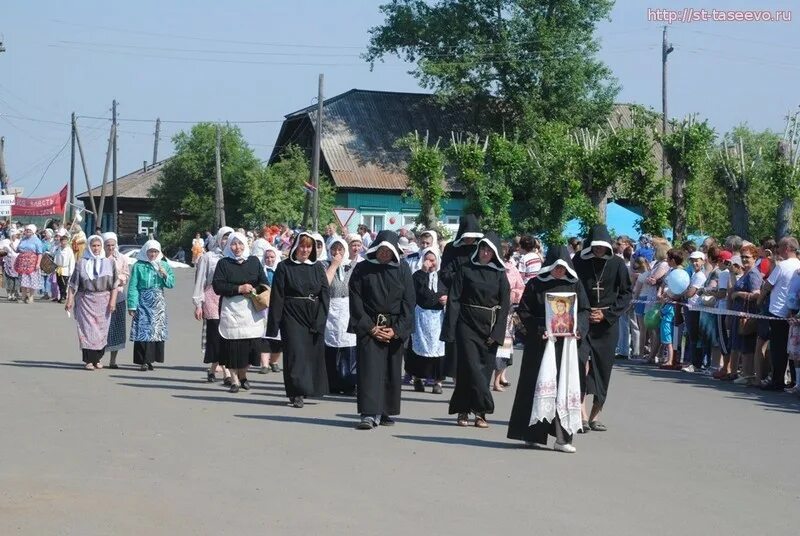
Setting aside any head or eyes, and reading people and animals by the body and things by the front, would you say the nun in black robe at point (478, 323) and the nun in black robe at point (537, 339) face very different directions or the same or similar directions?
same or similar directions

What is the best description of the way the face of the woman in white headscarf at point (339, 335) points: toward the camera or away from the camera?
toward the camera

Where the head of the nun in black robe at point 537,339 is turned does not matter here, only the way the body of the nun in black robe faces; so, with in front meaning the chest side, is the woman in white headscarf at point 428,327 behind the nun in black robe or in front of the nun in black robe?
behind

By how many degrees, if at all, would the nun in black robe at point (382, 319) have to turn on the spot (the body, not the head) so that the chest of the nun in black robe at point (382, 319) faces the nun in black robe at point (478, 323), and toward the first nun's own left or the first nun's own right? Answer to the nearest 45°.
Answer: approximately 90° to the first nun's own left

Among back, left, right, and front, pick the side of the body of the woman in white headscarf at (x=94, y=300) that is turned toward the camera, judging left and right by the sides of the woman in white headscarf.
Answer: front

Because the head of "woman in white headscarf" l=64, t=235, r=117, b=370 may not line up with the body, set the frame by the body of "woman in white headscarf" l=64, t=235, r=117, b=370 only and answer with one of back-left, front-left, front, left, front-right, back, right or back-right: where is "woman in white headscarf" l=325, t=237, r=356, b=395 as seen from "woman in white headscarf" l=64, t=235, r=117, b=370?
front-left

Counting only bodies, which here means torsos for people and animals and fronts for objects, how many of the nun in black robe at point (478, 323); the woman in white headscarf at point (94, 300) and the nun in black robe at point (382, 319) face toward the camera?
3

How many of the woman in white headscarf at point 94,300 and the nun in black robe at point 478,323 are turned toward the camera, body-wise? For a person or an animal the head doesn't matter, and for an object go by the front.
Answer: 2

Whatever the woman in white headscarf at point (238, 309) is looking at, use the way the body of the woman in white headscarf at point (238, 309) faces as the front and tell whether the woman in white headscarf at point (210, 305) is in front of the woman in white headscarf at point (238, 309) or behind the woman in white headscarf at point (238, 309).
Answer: behind

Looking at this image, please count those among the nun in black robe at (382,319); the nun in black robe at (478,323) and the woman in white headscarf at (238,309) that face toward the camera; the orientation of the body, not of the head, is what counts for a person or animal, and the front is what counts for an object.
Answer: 3

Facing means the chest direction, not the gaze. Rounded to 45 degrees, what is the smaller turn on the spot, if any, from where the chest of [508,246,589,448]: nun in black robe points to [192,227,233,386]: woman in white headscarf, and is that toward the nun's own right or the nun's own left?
approximately 135° to the nun's own right

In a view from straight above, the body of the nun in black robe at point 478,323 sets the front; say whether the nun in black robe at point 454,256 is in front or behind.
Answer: behind

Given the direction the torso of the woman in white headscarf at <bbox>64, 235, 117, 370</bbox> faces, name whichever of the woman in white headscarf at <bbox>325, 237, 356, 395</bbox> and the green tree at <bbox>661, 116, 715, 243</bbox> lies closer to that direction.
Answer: the woman in white headscarf

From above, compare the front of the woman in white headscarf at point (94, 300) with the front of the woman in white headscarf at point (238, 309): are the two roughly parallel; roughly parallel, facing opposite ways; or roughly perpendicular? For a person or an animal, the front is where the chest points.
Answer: roughly parallel

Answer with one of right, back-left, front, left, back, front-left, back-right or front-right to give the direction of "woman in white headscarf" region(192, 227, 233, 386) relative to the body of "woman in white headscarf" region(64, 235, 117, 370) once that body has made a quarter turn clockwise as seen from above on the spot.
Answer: back-left

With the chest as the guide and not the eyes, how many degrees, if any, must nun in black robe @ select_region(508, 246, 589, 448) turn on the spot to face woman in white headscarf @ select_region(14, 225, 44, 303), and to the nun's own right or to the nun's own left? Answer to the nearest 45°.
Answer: approximately 135° to the nun's own right

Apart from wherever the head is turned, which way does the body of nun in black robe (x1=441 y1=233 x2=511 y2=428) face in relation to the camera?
toward the camera

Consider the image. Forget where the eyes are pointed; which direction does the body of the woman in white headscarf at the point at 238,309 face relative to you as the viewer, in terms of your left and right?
facing the viewer
